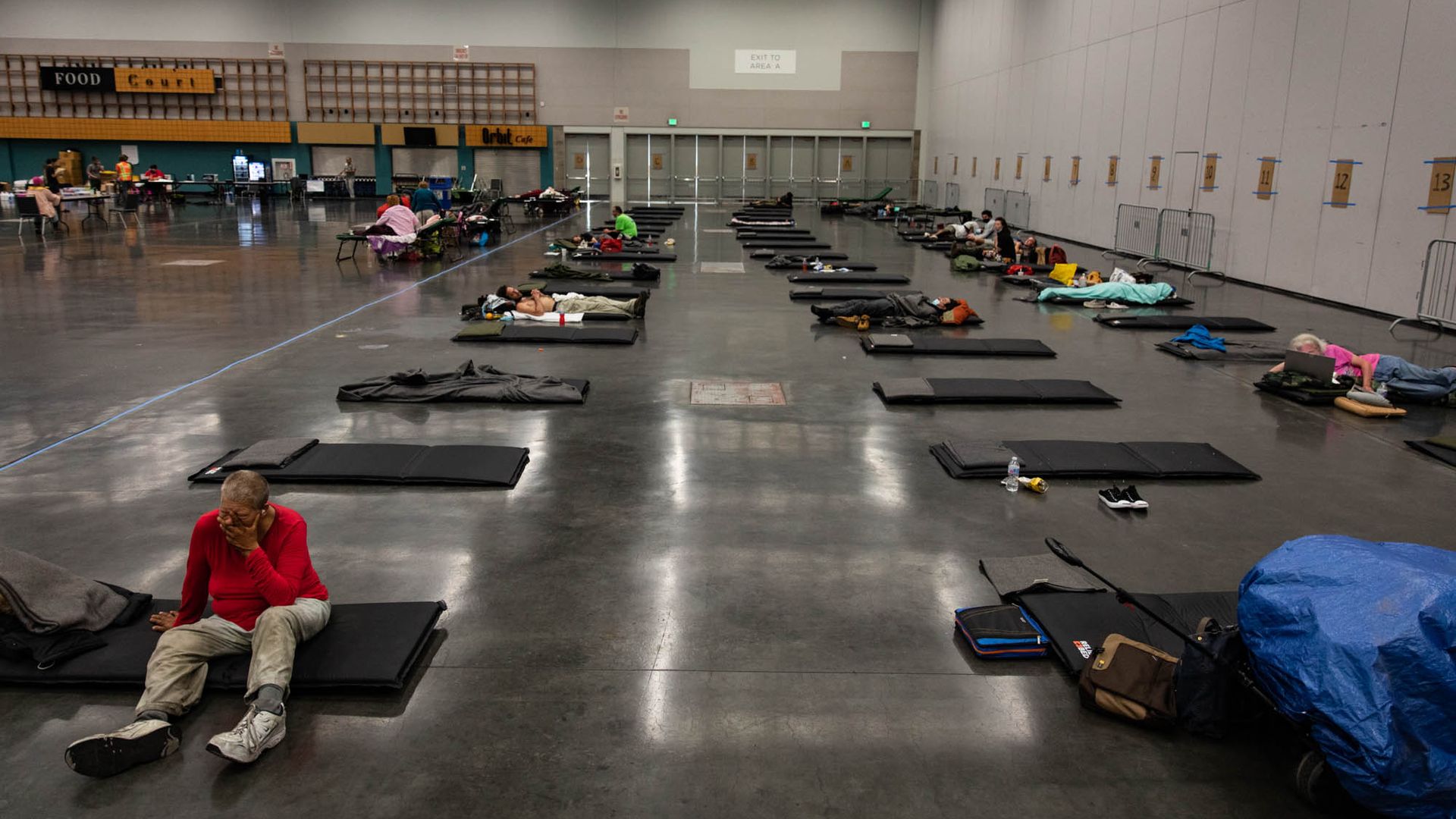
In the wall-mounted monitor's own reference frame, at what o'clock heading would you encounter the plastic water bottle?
The plastic water bottle is roughly at 12 o'clock from the wall-mounted monitor.

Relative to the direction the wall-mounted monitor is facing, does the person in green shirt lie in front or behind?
in front

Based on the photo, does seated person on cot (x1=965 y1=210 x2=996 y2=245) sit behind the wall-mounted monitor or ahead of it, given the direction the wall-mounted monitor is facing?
ahead

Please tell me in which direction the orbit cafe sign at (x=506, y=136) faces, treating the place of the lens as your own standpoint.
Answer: facing the viewer

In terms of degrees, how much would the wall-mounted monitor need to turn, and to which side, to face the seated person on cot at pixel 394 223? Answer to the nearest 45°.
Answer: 0° — it already faces them

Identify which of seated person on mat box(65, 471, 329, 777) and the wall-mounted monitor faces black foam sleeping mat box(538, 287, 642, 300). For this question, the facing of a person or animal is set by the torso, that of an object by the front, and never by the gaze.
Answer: the wall-mounted monitor

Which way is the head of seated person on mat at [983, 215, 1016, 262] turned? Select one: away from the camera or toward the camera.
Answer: toward the camera

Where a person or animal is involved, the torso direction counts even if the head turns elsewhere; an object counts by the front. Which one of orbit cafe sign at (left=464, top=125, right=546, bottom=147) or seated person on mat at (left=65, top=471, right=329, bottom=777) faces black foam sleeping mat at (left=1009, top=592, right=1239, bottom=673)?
the orbit cafe sign

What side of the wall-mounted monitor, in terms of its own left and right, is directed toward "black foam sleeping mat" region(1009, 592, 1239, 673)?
front

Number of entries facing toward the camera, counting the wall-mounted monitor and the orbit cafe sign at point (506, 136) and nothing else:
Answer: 2

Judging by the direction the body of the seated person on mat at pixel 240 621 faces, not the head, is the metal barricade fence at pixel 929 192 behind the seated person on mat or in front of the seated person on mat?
behind

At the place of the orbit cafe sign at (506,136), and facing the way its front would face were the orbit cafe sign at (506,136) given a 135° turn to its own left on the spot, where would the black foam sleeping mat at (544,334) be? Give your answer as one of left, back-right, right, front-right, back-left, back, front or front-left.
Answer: back-right

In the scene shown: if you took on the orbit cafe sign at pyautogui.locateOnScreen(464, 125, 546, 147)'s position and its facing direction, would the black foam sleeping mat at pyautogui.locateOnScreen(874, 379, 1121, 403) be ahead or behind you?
ahead

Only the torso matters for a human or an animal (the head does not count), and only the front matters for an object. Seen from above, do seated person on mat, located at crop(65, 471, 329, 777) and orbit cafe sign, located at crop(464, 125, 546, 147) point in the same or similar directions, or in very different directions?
same or similar directions

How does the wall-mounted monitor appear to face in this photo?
toward the camera

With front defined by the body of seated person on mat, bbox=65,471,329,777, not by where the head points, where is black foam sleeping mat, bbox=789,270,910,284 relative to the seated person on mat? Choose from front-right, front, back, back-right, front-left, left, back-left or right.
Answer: back

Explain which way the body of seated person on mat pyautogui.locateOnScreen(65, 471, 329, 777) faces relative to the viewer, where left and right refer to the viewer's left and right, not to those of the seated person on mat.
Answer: facing the viewer and to the left of the viewer

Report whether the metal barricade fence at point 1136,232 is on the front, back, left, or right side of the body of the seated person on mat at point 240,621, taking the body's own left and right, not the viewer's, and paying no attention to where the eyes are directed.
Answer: back

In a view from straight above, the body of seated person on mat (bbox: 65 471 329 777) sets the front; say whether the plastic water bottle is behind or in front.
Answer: behind
